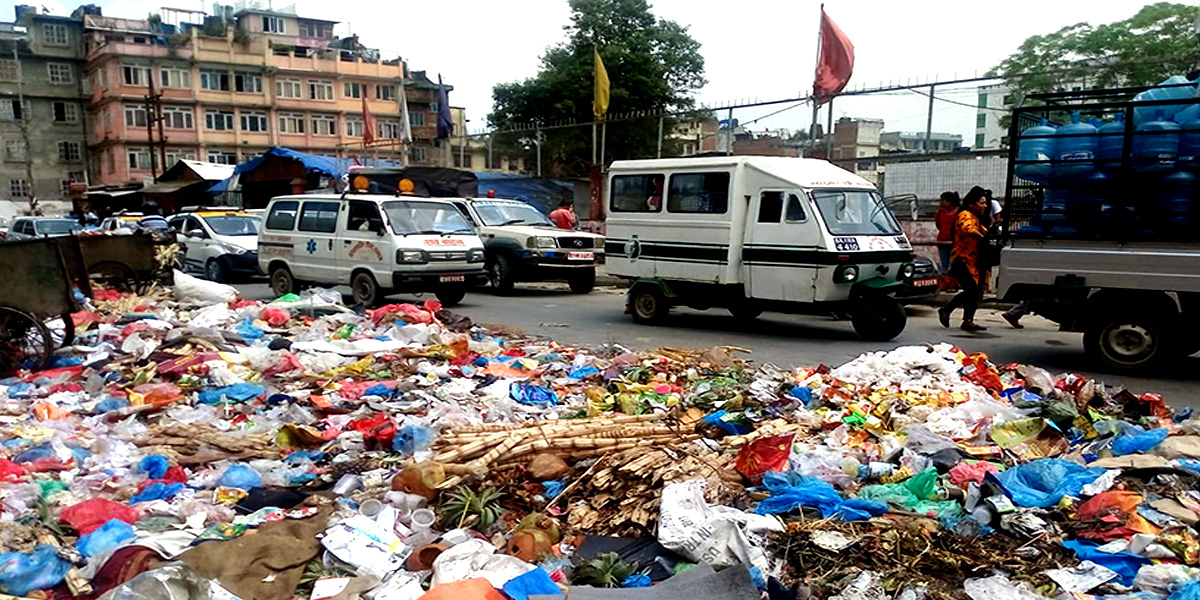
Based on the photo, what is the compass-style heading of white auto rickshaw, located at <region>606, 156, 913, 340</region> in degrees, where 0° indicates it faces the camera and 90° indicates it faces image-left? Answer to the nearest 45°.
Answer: approximately 315°

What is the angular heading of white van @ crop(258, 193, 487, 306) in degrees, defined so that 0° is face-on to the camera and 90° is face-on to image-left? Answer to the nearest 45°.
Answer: approximately 315°

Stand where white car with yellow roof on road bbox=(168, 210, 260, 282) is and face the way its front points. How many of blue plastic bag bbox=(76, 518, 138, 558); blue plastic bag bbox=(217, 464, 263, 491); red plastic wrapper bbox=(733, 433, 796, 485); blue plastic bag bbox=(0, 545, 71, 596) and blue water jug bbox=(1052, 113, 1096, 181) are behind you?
0

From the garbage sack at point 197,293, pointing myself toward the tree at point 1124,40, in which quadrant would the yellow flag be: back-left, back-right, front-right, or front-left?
front-left

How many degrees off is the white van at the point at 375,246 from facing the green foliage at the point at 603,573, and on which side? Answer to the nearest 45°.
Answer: approximately 45° to its right

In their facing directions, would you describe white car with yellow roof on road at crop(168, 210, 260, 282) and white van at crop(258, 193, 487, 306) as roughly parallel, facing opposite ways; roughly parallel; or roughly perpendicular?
roughly parallel

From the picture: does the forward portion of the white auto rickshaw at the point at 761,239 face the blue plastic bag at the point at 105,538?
no

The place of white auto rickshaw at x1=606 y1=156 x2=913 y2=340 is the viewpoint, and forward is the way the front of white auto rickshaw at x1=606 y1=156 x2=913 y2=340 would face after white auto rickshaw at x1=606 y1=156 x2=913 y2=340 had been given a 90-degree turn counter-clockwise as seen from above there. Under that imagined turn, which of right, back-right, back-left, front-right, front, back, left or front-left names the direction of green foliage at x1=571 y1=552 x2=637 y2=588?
back-right

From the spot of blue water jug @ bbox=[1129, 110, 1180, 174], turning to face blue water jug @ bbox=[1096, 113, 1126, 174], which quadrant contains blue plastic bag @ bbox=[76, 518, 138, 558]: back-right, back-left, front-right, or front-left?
front-left

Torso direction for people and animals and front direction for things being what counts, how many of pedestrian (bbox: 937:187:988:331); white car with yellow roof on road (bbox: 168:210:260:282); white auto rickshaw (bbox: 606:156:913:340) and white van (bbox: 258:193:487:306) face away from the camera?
0

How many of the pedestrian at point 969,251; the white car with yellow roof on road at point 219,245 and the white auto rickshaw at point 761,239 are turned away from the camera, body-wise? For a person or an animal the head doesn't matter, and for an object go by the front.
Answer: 0

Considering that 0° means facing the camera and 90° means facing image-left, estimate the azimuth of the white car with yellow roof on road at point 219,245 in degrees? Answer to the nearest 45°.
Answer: approximately 315°

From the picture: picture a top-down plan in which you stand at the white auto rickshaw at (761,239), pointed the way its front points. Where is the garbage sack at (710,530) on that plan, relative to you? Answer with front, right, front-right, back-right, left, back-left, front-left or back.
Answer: front-right
